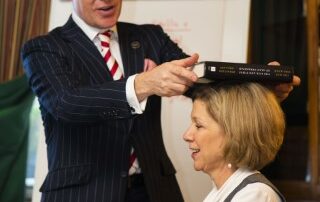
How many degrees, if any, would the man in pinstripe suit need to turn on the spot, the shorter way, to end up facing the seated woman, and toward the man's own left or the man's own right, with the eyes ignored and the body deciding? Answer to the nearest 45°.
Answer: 0° — they already face them

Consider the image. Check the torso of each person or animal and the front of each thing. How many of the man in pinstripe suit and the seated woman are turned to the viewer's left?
1

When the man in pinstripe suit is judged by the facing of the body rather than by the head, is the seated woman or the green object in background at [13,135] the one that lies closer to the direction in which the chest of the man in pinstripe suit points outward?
the seated woman

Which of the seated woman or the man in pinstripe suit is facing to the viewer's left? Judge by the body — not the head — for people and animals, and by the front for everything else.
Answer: the seated woman

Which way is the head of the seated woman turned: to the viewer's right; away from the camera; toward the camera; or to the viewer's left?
to the viewer's left

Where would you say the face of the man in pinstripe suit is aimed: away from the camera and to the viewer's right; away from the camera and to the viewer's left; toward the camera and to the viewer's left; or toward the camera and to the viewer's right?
toward the camera and to the viewer's right

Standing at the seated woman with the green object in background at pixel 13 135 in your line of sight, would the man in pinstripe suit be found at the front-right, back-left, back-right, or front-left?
front-left

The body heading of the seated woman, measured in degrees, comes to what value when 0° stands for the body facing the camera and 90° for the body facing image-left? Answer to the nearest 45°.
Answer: approximately 90°

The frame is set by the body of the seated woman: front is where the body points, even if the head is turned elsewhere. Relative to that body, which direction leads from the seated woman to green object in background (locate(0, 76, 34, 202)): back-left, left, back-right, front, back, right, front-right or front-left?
front-right

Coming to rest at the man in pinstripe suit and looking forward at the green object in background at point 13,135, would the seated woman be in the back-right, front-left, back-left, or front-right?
back-right

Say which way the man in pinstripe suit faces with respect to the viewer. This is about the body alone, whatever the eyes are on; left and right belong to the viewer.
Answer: facing the viewer and to the right of the viewer
